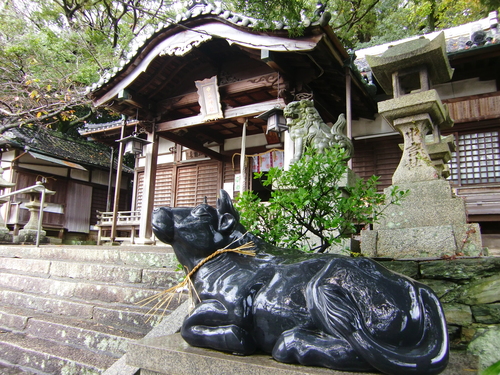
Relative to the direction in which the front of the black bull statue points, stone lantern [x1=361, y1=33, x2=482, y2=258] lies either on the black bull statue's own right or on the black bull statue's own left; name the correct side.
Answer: on the black bull statue's own right

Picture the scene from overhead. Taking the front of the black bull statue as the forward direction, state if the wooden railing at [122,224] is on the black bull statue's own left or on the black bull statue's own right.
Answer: on the black bull statue's own right

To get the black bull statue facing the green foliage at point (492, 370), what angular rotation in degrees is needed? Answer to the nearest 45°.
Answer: approximately 135° to its left

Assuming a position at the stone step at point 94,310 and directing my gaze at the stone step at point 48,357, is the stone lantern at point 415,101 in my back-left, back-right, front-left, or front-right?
back-left

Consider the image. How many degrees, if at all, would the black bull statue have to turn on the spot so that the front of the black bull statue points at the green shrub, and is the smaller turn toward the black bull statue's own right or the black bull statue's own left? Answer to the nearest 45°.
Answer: approximately 90° to the black bull statue's own right

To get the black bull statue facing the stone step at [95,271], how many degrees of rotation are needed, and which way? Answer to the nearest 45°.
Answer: approximately 45° to its right

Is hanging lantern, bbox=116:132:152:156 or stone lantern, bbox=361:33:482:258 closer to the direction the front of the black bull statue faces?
the hanging lantern

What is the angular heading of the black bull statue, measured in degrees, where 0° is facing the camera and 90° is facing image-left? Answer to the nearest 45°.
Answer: approximately 90°
